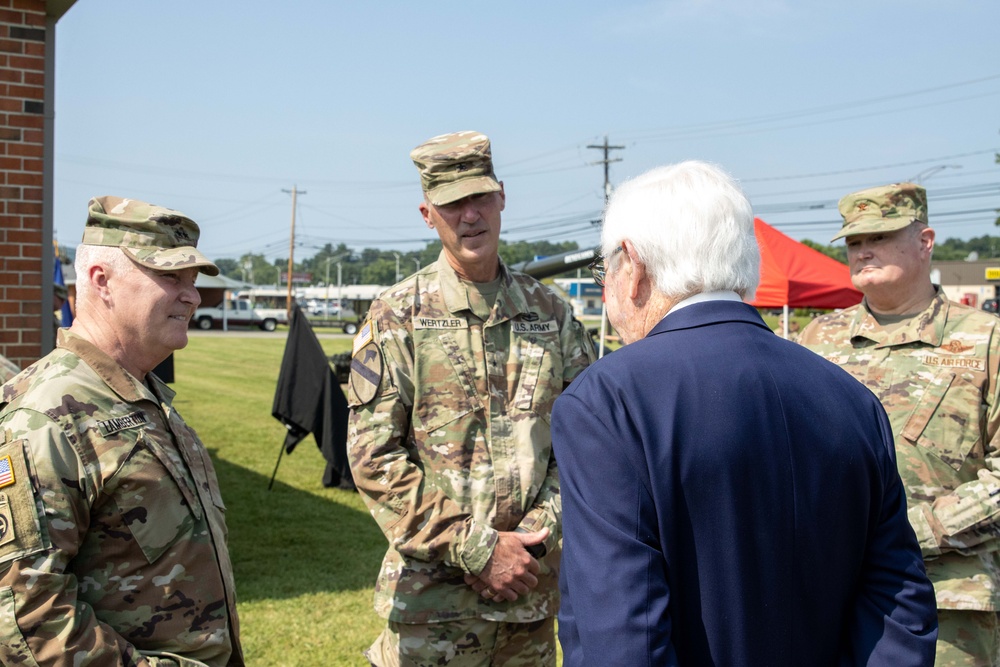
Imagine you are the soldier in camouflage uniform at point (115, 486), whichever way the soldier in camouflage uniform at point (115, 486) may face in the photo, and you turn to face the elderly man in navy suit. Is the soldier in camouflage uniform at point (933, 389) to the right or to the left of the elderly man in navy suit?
left

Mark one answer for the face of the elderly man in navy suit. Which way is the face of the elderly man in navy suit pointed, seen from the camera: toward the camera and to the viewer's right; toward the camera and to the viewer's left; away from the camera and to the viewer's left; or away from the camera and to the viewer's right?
away from the camera and to the viewer's left

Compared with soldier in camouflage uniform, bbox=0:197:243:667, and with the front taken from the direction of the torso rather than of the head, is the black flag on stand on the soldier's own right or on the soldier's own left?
on the soldier's own left

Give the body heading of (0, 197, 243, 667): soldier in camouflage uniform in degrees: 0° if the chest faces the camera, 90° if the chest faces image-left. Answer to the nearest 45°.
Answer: approximately 315°

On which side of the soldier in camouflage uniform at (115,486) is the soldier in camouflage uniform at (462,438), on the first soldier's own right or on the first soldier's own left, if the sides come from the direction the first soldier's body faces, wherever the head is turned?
on the first soldier's own left

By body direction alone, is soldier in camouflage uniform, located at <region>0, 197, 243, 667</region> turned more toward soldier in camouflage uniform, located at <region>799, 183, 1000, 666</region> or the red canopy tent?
the soldier in camouflage uniform

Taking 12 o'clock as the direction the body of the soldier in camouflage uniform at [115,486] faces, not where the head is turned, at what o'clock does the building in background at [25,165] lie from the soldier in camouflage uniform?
The building in background is roughly at 7 o'clock from the soldier in camouflage uniform.

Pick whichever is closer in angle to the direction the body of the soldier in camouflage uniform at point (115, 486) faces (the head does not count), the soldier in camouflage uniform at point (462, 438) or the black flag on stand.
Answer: the soldier in camouflage uniform

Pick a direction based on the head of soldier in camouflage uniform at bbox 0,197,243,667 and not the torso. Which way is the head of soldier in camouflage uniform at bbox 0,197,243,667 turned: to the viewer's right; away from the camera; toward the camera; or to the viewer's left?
to the viewer's right

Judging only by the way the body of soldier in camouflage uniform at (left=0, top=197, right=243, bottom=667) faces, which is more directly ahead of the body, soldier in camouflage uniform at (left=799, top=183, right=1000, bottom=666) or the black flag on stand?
the soldier in camouflage uniform

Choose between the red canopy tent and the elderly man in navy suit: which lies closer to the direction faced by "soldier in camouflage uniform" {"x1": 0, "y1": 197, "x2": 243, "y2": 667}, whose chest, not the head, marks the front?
the elderly man in navy suit

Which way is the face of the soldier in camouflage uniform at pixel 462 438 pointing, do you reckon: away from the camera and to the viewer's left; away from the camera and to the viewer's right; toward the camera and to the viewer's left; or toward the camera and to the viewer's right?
toward the camera and to the viewer's right

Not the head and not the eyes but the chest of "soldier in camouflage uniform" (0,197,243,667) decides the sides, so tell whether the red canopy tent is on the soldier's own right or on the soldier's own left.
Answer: on the soldier's own left

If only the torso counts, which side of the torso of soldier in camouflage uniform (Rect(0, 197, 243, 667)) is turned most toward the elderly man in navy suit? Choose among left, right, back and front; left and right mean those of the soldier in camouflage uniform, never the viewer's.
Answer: front

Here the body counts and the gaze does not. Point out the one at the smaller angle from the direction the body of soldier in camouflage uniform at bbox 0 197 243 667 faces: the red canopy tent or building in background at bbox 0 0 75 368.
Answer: the red canopy tent
